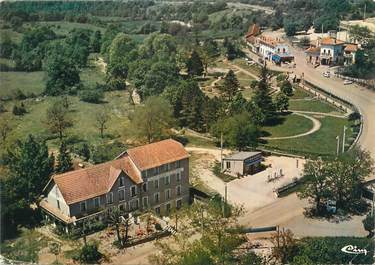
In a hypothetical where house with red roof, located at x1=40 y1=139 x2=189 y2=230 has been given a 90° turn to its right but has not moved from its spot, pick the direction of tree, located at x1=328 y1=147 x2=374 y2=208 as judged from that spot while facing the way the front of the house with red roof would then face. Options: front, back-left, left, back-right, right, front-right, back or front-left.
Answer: back-left

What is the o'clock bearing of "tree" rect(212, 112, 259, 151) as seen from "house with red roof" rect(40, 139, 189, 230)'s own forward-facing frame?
The tree is roughly at 9 o'clock from the house with red roof.

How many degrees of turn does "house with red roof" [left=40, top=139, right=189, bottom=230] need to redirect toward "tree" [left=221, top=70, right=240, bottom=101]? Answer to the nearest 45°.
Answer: approximately 90° to its left

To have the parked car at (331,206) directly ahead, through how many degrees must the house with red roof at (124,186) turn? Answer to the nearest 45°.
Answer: approximately 45° to its left

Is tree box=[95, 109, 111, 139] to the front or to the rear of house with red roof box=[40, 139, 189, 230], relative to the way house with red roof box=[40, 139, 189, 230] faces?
to the rear

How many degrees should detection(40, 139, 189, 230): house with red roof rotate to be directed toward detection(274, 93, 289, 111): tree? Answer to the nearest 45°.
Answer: approximately 90° to its left

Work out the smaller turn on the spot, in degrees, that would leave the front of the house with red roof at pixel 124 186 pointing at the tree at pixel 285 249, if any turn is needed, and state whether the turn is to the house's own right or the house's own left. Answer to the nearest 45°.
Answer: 0° — it already faces it

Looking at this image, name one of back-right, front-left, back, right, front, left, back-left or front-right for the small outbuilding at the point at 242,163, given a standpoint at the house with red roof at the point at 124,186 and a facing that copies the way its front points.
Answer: left

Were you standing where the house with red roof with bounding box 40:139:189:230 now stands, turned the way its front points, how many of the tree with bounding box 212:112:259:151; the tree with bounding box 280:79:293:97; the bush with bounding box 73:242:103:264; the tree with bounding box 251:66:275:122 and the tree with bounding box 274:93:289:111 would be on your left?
4

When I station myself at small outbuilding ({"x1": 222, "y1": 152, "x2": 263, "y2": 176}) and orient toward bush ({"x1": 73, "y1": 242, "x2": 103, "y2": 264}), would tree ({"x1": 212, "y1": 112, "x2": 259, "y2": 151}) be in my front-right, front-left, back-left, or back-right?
back-right

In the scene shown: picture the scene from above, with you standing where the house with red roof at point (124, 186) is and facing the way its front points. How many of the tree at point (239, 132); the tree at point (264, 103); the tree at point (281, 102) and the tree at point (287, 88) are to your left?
4

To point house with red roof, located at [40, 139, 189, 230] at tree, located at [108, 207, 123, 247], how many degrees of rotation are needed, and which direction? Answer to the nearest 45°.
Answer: approximately 45° to its right
